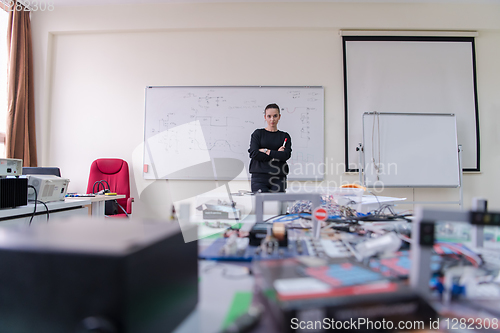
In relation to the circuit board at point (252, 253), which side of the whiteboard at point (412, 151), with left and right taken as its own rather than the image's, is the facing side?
front

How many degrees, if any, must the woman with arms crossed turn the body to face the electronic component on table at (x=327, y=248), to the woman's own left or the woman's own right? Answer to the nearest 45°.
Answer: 0° — they already face it

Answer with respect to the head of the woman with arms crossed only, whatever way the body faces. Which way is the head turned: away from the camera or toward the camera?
toward the camera

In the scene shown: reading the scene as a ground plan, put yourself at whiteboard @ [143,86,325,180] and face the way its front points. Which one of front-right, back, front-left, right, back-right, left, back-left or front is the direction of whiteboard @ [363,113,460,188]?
left

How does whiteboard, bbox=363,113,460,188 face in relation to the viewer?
toward the camera

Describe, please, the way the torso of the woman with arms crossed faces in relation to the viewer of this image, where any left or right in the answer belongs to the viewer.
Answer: facing the viewer

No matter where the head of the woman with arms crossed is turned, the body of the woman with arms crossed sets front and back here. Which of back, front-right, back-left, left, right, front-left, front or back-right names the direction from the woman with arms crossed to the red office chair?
right

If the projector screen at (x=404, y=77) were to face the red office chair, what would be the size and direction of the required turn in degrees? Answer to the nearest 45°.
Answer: approximately 45° to its right

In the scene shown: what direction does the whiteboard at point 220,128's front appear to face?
toward the camera

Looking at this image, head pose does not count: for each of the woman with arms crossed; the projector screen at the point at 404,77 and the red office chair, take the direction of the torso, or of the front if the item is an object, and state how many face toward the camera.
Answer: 3

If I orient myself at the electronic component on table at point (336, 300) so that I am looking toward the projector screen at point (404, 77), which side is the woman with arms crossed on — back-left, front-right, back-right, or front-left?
front-left

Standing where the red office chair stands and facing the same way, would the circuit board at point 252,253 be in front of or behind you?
in front

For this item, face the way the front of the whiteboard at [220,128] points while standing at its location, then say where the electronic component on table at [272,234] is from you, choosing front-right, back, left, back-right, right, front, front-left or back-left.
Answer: front

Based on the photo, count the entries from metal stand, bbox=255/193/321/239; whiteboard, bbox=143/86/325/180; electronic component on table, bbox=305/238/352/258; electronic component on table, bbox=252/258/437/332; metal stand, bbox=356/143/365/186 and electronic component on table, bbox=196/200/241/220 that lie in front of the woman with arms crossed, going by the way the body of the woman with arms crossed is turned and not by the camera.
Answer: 4

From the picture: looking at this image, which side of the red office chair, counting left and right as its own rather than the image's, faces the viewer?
front

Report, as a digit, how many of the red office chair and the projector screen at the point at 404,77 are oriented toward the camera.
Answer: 2
